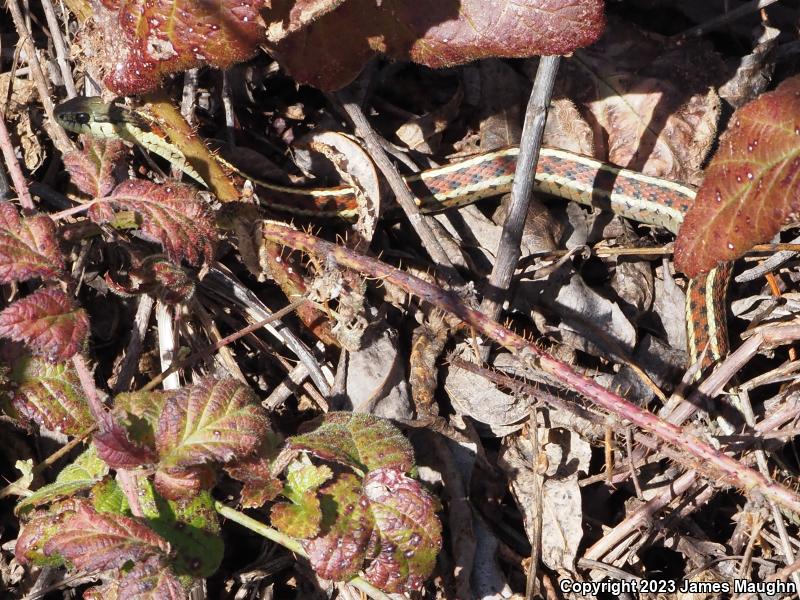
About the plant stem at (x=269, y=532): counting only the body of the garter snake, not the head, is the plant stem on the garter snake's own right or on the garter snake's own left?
on the garter snake's own left

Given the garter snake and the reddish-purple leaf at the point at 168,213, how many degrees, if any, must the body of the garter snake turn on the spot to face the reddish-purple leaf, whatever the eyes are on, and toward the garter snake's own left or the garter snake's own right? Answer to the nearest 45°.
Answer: approximately 45° to the garter snake's own left

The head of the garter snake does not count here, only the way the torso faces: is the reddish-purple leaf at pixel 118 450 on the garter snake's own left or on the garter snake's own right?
on the garter snake's own left

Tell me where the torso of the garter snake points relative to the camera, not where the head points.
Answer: to the viewer's left

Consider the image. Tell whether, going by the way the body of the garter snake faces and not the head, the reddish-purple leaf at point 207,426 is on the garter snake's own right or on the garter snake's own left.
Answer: on the garter snake's own left

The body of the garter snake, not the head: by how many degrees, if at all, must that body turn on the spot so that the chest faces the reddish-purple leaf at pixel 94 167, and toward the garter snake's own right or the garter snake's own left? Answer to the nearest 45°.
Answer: approximately 45° to the garter snake's own left
